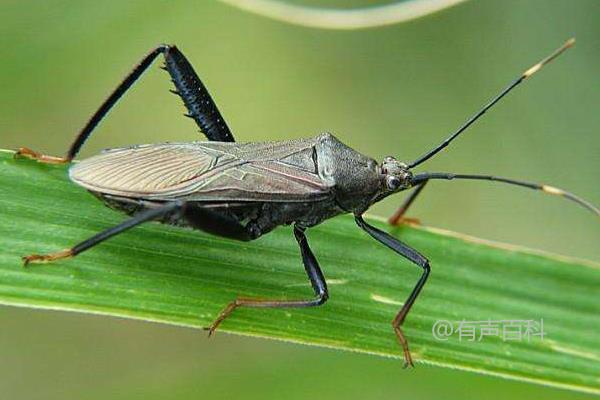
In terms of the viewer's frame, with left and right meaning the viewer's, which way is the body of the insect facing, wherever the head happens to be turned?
facing to the right of the viewer
